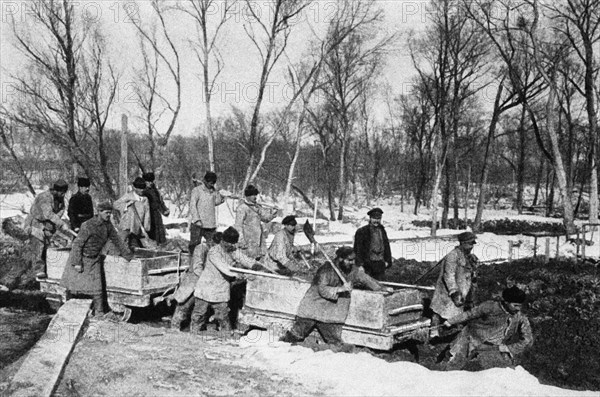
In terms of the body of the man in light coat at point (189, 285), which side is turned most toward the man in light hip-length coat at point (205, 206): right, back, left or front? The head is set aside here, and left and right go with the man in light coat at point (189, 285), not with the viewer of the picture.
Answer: left

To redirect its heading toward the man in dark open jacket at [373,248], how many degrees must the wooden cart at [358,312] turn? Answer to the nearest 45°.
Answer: approximately 135° to its left

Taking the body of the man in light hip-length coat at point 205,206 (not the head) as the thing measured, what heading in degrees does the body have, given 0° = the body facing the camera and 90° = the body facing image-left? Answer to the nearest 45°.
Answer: approximately 315°

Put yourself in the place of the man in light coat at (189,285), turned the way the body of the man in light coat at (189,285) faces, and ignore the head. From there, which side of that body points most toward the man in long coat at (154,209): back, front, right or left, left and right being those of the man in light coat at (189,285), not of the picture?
left

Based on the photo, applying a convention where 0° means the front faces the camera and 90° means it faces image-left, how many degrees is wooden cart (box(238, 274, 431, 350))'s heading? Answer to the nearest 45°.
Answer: approximately 315°

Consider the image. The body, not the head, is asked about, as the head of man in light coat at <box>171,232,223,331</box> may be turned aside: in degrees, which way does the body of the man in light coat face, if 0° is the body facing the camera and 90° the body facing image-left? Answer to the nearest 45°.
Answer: approximately 270°
